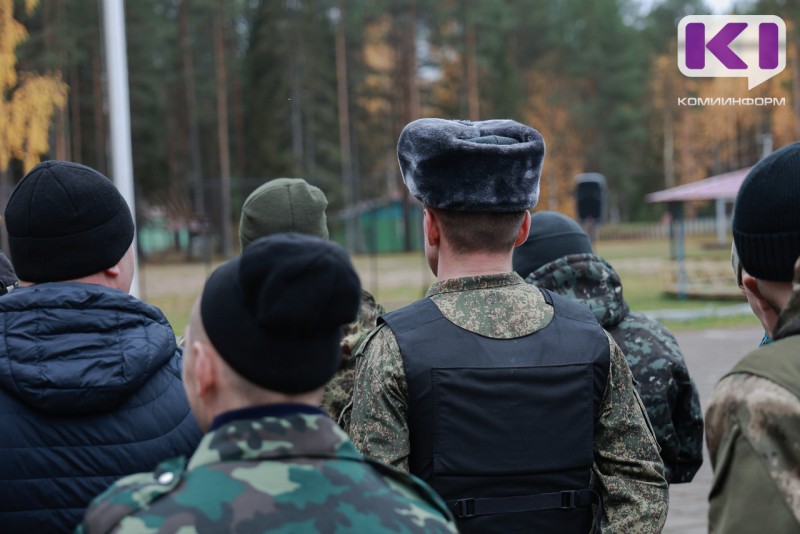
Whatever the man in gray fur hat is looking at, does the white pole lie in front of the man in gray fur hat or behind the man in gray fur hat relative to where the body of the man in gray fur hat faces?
in front

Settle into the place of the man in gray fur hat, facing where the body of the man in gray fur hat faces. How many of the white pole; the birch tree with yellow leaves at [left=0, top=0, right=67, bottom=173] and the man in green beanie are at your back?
0

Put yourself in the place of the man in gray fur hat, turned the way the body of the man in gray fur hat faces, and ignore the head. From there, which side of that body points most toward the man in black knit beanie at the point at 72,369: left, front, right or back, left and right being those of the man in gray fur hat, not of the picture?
left

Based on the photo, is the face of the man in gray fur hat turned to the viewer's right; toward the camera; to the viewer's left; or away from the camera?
away from the camera

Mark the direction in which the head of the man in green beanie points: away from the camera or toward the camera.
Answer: away from the camera

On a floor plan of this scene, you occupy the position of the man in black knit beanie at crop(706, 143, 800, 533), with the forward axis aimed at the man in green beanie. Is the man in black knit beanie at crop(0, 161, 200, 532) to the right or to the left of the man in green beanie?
left

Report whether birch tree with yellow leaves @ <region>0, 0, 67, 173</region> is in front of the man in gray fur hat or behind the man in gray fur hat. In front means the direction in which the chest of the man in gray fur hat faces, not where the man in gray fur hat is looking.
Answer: in front

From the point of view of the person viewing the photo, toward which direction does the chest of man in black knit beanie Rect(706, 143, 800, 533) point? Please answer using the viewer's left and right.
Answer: facing away from the viewer and to the left of the viewer

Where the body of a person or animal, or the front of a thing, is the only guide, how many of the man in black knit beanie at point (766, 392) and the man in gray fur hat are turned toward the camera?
0

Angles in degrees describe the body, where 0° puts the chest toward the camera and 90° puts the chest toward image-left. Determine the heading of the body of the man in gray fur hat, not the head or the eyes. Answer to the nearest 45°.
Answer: approximately 180°

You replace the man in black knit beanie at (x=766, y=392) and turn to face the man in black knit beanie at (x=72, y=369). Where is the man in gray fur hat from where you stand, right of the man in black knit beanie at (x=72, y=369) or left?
right
